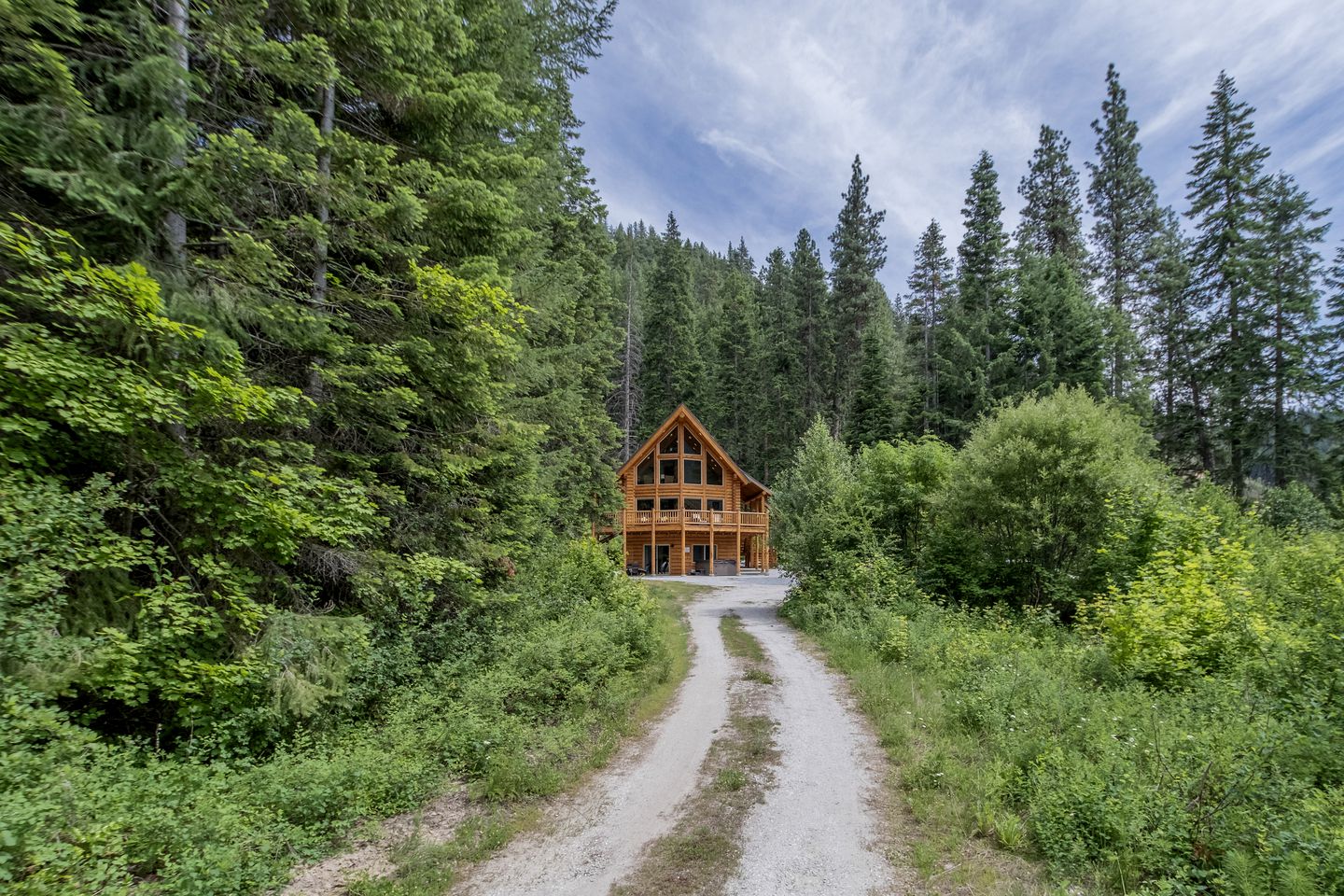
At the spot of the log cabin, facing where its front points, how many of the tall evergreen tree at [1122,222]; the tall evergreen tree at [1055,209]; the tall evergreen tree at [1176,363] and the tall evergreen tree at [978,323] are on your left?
4

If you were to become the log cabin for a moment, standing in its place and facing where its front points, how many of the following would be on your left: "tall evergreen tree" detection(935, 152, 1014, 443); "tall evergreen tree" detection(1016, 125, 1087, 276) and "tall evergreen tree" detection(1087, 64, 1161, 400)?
3

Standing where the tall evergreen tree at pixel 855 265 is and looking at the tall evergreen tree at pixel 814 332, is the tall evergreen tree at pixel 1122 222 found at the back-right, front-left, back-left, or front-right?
back-right

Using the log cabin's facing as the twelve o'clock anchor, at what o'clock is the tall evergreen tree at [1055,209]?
The tall evergreen tree is roughly at 9 o'clock from the log cabin.

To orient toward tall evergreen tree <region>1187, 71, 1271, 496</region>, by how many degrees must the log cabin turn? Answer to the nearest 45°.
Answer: approximately 90° to its left

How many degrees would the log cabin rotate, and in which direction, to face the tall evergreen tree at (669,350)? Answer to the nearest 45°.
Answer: approximately 180°

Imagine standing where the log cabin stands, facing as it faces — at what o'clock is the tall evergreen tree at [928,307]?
The tall evergreen tree is roughly at 8 o'clock from the log cabin.

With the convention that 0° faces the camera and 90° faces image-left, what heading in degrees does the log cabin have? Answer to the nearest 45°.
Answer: approximately 0°

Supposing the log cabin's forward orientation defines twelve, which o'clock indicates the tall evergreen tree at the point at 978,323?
The tall evergreen tree is roughly at 9 o'clock from the log cabin.

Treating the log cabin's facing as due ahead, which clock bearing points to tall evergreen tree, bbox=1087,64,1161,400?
The tall evergreen tree is roughly at 9 o'clock from the log cabin.
